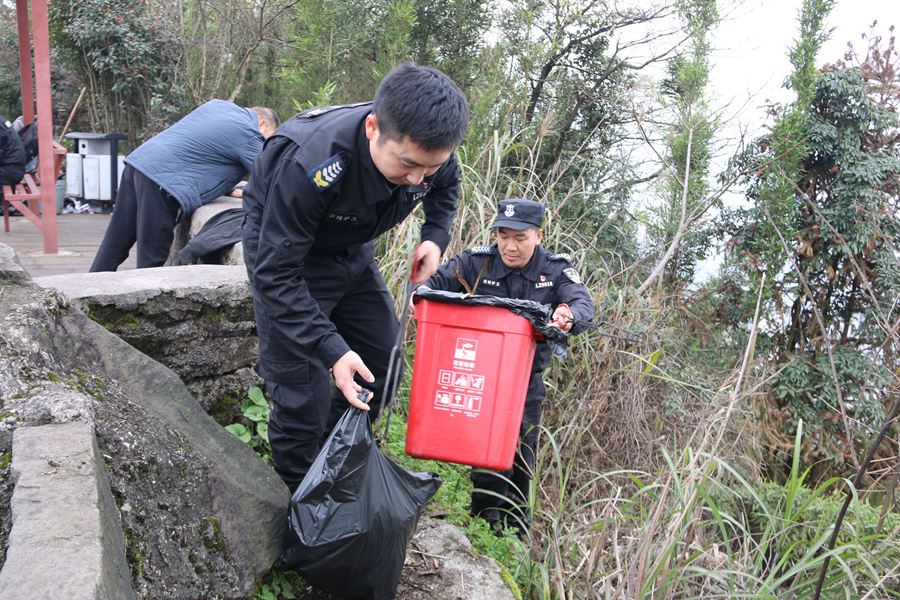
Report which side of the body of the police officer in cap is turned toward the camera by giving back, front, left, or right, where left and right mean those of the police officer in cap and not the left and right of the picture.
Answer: front

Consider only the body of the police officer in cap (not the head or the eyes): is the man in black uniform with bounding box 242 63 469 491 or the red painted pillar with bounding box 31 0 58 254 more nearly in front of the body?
the man in black uniform

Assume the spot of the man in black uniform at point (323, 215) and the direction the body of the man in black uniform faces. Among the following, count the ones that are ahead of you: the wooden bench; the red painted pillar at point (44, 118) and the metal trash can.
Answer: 0

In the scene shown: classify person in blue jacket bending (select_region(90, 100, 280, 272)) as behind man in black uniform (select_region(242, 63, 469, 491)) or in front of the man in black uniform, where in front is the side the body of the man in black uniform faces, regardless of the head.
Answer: behind

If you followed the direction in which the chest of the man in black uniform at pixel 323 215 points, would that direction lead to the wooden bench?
no

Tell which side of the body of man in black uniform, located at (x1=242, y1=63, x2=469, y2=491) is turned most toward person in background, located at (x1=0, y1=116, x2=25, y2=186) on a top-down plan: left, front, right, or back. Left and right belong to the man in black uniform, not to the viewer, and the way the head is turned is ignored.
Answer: back

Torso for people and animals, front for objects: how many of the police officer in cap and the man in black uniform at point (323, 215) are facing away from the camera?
0

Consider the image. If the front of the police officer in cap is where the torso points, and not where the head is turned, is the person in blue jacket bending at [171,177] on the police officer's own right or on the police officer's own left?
on the police officer's own right

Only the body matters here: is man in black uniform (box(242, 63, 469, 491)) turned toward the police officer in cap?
no

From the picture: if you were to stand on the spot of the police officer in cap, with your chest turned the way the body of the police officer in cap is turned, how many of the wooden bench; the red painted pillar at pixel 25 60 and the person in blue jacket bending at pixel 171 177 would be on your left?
0

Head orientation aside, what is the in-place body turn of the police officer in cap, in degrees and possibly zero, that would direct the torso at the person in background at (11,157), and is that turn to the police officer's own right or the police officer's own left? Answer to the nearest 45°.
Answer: approximately 135° to the police officer's own right

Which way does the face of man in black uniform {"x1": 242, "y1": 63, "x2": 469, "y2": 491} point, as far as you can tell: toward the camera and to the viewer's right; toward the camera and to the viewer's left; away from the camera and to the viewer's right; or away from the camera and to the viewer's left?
toward the camera and to the viewer's right

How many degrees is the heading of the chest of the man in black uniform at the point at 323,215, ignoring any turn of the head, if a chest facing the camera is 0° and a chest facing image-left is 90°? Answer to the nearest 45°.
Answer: approximately 315°
